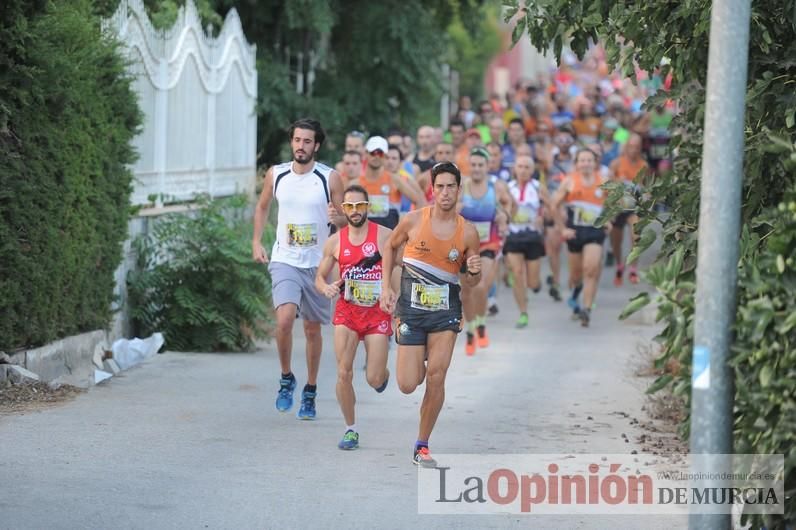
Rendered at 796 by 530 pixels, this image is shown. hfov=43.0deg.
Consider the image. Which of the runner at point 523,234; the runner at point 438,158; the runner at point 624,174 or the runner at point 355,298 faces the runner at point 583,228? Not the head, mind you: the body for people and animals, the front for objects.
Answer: the runner at point 624,174

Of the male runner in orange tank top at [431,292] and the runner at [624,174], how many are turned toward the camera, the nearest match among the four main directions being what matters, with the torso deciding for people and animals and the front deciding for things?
2

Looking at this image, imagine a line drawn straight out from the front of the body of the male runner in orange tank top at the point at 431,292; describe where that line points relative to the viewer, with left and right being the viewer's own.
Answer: facing the viewer

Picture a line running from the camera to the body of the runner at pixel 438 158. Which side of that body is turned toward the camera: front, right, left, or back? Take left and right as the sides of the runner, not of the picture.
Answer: front

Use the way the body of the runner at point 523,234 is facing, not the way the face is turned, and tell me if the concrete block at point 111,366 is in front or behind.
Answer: in front

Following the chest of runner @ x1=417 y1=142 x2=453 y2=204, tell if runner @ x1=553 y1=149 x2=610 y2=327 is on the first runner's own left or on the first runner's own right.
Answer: on the first runner's own left

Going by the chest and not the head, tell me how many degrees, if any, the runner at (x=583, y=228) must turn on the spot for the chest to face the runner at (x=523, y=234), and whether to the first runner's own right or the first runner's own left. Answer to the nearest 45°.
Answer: approximately 90° to the first runner's own right

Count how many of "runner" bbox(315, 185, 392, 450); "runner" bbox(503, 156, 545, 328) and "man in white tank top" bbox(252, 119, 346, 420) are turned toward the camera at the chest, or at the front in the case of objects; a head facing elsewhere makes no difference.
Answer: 3
